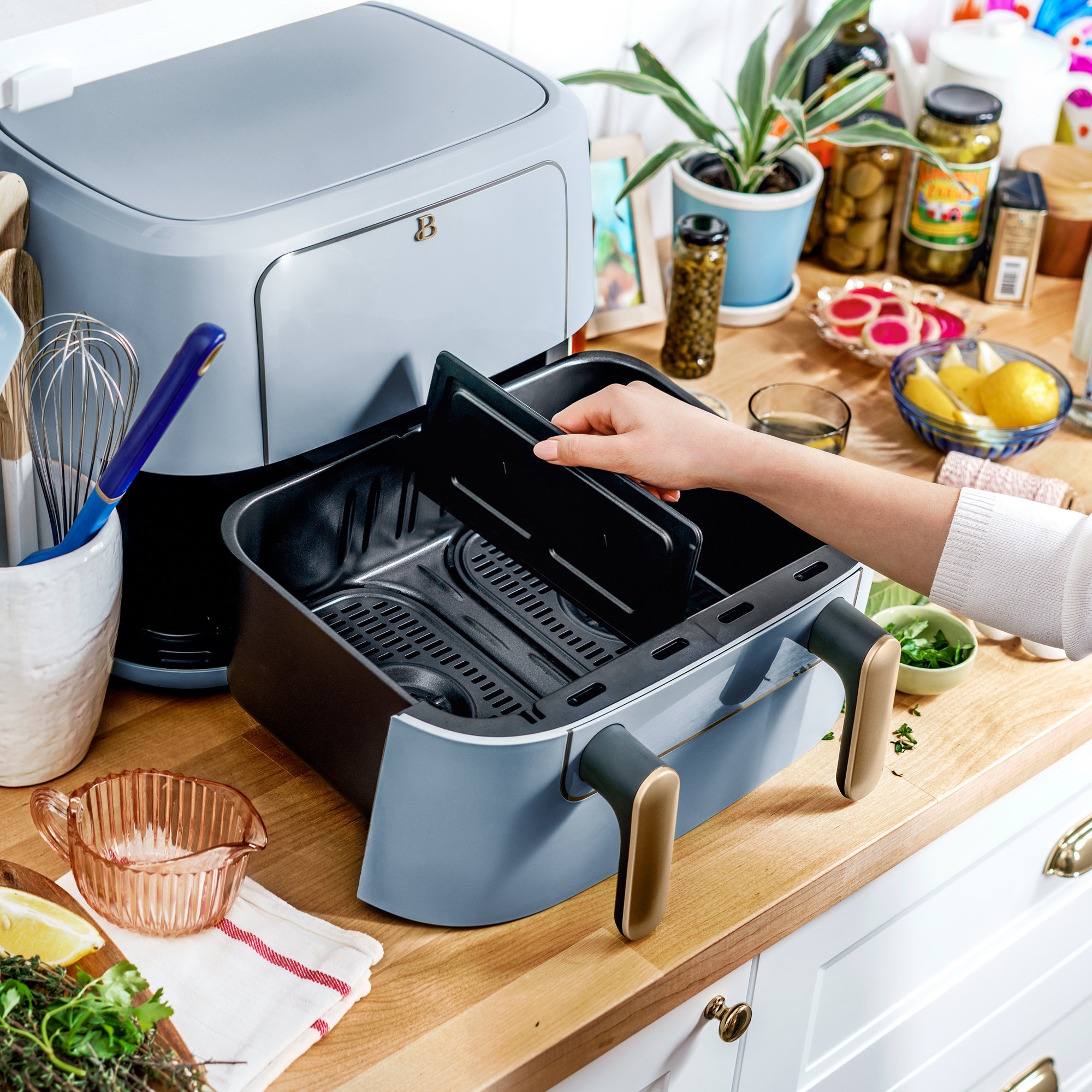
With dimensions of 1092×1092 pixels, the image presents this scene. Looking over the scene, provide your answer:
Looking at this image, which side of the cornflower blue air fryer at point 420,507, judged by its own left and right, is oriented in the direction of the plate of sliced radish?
left

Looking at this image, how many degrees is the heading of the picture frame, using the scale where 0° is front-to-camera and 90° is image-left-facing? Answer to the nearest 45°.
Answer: approximately 0°

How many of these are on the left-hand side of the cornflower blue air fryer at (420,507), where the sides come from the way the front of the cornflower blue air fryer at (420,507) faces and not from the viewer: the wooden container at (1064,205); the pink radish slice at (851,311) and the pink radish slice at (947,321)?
3

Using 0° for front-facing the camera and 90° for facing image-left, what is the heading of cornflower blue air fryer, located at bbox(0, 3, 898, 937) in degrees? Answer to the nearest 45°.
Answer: approximately 315°

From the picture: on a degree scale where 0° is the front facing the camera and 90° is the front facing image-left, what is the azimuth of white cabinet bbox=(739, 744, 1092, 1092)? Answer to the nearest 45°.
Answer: approximately 315°
